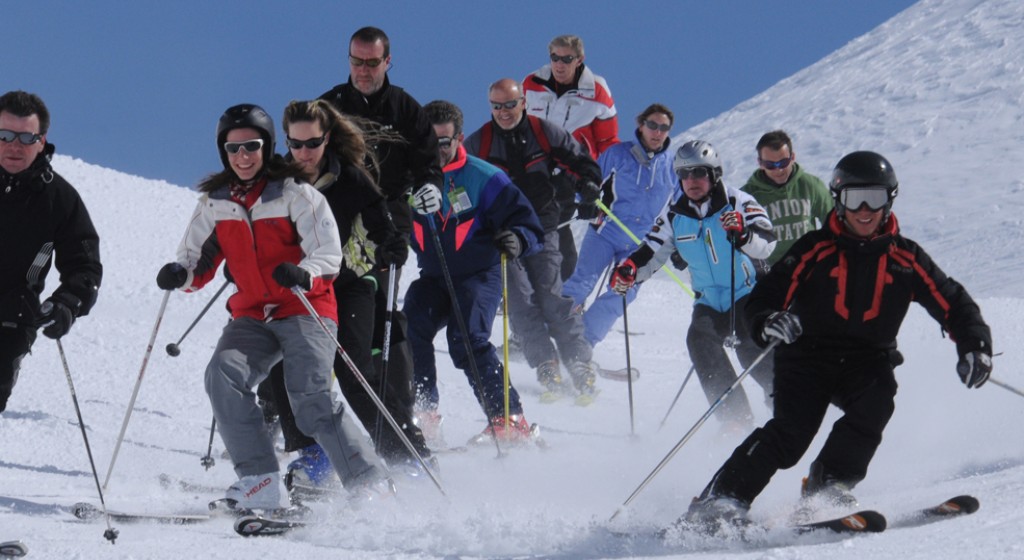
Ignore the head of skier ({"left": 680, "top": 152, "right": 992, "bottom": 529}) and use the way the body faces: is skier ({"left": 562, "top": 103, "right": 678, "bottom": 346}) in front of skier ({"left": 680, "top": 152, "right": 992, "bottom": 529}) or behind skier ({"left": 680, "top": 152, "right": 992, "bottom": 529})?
behind

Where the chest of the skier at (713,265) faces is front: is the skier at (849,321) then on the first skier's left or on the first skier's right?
on the first skier's left

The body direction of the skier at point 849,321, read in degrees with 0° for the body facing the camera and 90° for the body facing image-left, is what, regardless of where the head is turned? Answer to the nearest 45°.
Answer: approximately 0°

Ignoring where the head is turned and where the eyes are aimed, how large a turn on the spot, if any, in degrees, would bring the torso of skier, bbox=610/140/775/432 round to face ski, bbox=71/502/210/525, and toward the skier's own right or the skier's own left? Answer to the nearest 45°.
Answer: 0° — they already face it

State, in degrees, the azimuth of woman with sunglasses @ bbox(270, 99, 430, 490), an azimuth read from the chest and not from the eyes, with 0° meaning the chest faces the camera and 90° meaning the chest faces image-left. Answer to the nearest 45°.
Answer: approximately 45°

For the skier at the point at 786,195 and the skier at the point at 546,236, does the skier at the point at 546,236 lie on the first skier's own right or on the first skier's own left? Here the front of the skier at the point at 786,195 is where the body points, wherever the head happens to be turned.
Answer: on the first skier's own right

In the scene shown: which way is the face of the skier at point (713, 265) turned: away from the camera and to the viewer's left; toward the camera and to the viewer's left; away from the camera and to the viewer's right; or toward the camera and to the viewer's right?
toward the camera and to the viewer's left

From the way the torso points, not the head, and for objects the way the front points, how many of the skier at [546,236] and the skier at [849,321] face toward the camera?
2

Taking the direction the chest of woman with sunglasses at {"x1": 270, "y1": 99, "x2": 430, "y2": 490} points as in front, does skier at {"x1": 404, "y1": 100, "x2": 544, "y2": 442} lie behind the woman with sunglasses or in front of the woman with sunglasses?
behind

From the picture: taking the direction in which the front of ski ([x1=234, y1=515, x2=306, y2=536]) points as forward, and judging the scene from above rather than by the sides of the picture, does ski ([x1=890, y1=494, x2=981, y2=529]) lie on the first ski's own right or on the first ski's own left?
on the first ski's own left
